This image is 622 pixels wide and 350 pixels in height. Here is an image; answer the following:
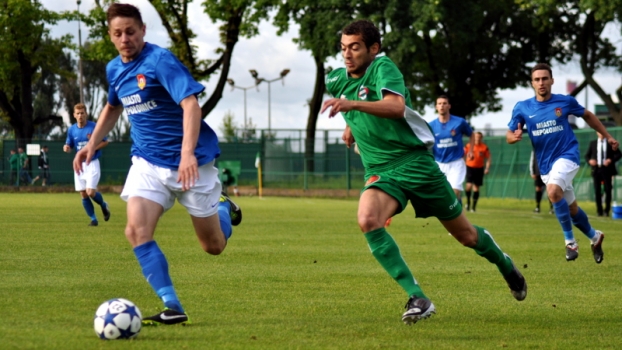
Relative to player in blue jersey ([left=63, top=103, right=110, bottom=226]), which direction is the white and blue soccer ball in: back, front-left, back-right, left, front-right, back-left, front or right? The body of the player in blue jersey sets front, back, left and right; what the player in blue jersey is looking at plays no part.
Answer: front

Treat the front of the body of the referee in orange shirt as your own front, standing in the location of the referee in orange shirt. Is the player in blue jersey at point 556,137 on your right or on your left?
on your left

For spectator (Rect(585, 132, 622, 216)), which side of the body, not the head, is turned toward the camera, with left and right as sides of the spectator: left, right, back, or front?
front

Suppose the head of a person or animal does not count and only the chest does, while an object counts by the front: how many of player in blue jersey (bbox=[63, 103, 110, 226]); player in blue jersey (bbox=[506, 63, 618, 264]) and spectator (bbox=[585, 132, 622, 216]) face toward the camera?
3

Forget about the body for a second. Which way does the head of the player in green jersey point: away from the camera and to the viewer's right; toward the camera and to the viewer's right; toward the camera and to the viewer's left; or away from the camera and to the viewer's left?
toward the camera and to the viewer's left

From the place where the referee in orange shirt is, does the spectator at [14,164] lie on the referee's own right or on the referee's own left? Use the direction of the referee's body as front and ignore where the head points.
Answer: on the referee's own right

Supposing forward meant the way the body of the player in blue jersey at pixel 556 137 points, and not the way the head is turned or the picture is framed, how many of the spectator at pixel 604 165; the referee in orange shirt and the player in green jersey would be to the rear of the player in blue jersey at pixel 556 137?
2

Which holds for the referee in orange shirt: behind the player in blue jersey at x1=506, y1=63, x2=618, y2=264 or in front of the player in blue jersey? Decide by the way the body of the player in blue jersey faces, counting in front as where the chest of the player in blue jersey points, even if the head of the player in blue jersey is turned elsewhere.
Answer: behind

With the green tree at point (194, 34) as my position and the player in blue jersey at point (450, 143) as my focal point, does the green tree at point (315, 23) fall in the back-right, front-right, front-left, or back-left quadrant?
front-left

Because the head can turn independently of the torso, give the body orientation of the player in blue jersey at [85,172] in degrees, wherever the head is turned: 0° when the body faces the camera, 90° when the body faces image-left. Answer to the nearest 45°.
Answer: approximately 0°
